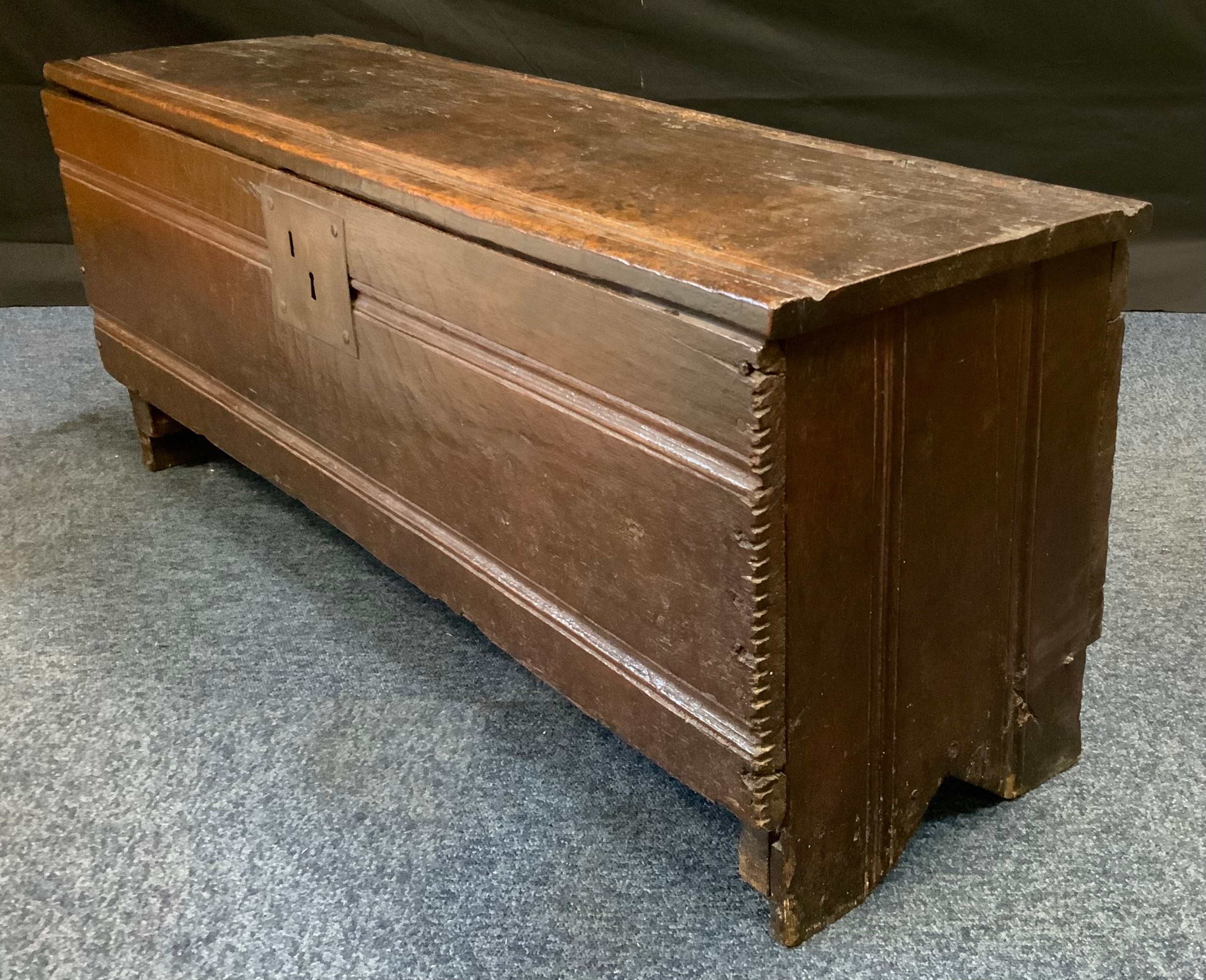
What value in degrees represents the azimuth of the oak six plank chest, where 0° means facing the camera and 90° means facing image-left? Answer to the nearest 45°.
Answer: approximately 45°
